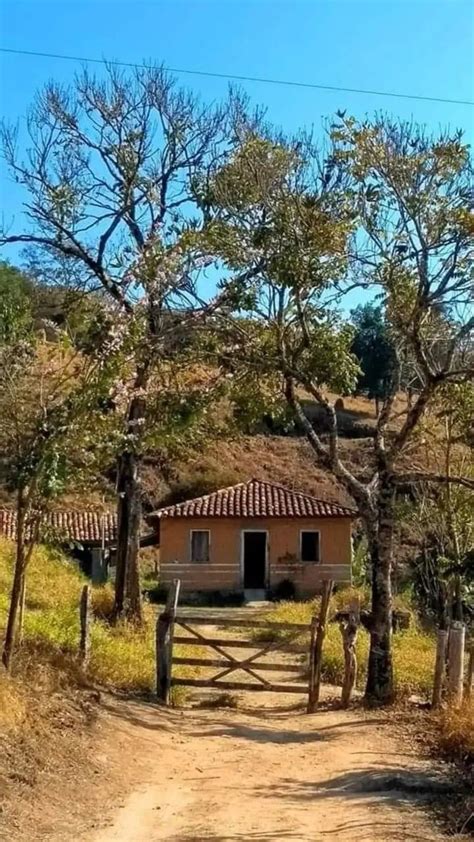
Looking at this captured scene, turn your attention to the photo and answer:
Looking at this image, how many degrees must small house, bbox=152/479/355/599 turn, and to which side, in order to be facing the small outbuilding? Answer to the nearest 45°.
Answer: approximately 135° to its right

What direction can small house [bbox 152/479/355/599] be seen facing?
toward the camera

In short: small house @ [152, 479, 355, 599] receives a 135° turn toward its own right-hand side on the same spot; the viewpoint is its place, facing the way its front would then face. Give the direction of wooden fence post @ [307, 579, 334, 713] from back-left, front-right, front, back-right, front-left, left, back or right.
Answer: back-left

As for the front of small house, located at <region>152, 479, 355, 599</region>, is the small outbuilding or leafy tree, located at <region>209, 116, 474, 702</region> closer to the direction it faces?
the leafy tree

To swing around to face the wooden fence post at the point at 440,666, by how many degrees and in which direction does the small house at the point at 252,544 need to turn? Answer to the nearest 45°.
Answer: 0° — it already faces it

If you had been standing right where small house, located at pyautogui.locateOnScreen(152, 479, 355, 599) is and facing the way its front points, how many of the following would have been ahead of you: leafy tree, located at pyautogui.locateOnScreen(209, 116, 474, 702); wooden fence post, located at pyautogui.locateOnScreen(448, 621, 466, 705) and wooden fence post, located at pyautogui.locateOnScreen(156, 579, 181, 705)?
3

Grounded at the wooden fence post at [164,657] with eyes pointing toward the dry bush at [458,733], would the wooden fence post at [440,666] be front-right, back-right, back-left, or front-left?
front-left

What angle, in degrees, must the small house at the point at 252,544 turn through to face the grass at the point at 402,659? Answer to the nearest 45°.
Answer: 0° — it already faces it

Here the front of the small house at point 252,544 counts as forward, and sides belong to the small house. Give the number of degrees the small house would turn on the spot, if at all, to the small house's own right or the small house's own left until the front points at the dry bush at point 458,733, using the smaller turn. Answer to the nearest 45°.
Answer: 0° — it already faces it

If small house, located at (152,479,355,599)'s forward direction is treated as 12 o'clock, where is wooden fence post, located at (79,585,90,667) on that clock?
The wooden fence post is roughly at 12 o'clock from the small house.

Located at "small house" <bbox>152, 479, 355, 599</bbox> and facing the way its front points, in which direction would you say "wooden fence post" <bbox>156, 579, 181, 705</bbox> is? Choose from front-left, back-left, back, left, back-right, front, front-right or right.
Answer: front

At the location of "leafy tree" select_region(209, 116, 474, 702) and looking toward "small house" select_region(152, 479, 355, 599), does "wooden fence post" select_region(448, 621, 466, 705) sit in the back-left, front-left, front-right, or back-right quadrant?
back-right

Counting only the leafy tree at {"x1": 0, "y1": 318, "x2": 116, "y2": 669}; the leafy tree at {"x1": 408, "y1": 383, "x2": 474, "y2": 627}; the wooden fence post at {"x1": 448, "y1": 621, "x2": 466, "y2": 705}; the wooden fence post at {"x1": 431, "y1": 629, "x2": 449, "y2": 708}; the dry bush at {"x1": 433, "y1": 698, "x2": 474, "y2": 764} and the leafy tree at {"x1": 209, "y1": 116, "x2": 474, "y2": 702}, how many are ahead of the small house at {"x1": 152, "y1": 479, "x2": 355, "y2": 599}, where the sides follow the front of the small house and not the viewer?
6

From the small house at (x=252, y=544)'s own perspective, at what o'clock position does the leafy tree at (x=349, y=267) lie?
The leafy tree is roughly at 12 o'clock from the small house.

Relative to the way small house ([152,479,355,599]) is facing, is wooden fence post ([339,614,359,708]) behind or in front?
in front

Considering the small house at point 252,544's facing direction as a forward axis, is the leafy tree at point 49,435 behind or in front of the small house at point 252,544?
in front

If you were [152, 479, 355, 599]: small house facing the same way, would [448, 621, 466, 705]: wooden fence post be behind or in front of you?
in front
